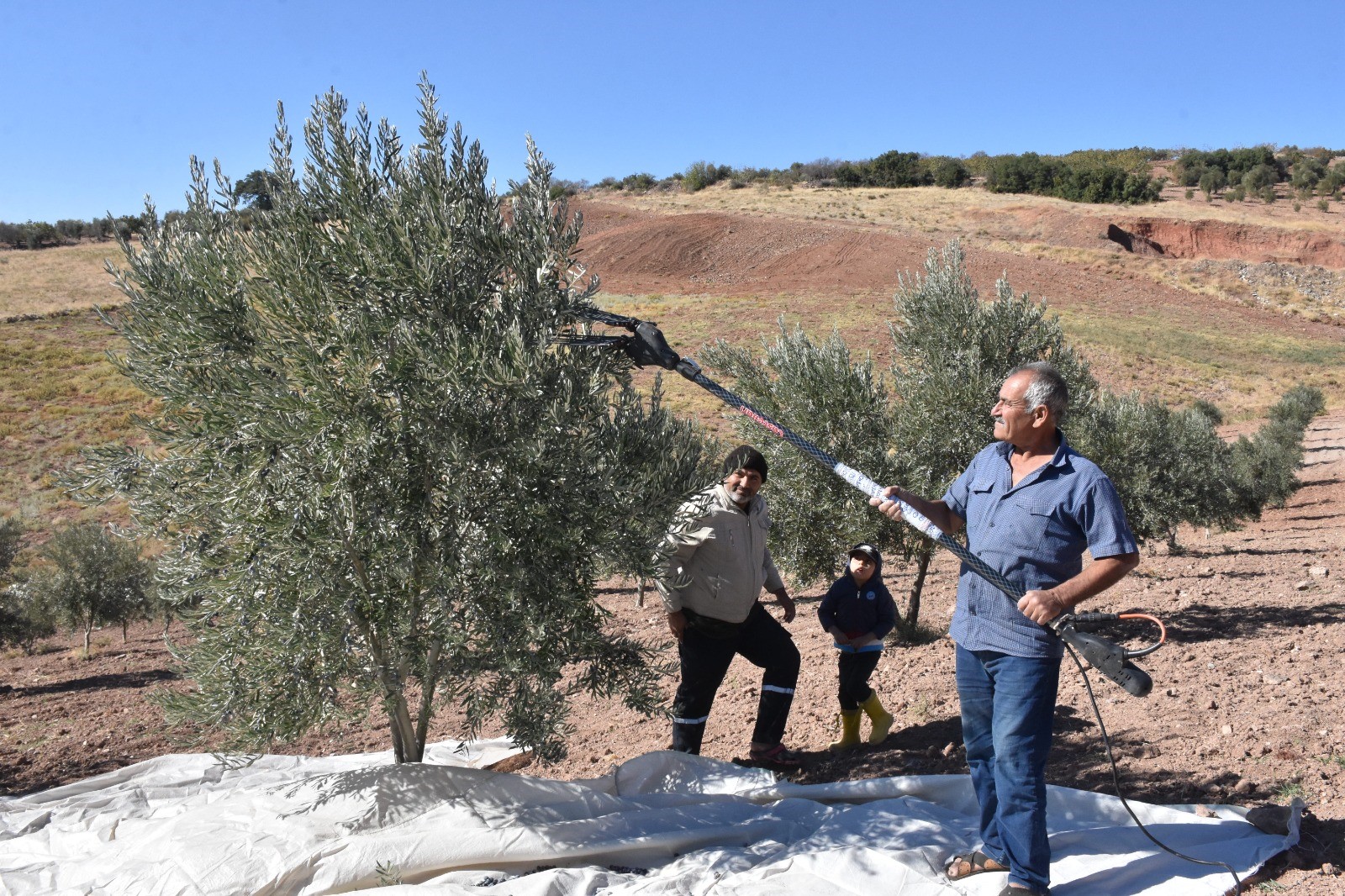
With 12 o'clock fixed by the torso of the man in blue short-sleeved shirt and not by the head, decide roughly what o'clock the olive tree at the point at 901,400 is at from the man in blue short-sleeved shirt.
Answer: The olive tree is roughly at 4 o'clock from the man in blue short-sleeved shirt.

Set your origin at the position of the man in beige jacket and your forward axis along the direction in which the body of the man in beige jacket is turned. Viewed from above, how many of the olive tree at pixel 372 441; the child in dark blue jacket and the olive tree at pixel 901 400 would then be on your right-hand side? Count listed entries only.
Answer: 1

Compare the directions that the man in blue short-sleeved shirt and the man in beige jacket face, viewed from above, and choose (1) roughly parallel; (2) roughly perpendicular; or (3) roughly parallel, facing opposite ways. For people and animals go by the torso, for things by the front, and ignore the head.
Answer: roughly perpendicular

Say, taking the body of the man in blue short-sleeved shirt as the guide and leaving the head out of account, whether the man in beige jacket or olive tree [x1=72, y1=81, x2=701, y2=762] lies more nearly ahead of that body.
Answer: the olive tree

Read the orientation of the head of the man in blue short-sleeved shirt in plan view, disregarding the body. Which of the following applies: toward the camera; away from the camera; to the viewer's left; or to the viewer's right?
to the viewer's left

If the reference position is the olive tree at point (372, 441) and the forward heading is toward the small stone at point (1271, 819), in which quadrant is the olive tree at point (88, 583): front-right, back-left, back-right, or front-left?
back-left

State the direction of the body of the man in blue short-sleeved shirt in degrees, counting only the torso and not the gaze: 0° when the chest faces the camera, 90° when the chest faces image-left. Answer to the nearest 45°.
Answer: approximately 45°

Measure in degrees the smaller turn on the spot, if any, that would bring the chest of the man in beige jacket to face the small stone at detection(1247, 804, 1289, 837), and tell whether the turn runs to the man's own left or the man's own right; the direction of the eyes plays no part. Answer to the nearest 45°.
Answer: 0° — they already face it

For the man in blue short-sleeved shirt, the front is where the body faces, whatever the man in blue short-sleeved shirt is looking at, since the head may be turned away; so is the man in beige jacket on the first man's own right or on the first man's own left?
on the first man's own right

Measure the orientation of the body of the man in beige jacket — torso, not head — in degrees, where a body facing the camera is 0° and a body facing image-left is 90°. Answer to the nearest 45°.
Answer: approximately 315°
